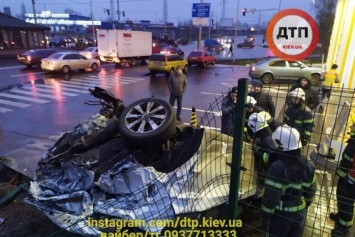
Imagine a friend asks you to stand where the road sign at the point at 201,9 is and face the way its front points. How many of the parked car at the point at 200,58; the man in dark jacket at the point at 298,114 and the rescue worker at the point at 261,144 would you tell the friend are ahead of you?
3

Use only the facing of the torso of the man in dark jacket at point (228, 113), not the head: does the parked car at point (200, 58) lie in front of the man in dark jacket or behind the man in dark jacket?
behind

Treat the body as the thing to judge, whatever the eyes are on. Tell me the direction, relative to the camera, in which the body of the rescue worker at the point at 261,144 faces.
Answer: to the viewer's left

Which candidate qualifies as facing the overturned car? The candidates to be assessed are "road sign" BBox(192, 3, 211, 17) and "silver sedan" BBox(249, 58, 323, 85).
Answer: the road sign

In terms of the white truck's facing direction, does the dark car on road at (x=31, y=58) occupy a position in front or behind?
behind

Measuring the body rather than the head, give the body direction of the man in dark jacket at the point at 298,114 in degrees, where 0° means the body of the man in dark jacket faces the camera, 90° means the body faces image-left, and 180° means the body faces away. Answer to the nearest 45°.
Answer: approximately 45°

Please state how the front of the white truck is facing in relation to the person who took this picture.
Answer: facing away from the viewer and to the right of the viewer
